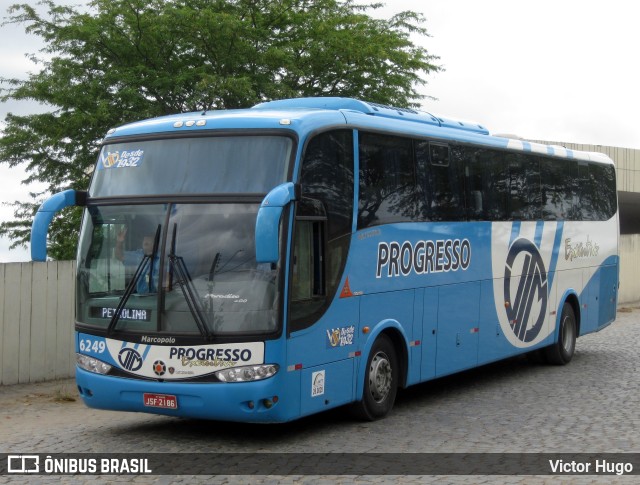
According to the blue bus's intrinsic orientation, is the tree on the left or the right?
on its right

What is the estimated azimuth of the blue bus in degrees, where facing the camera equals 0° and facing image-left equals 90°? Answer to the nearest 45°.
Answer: approximately 45°
